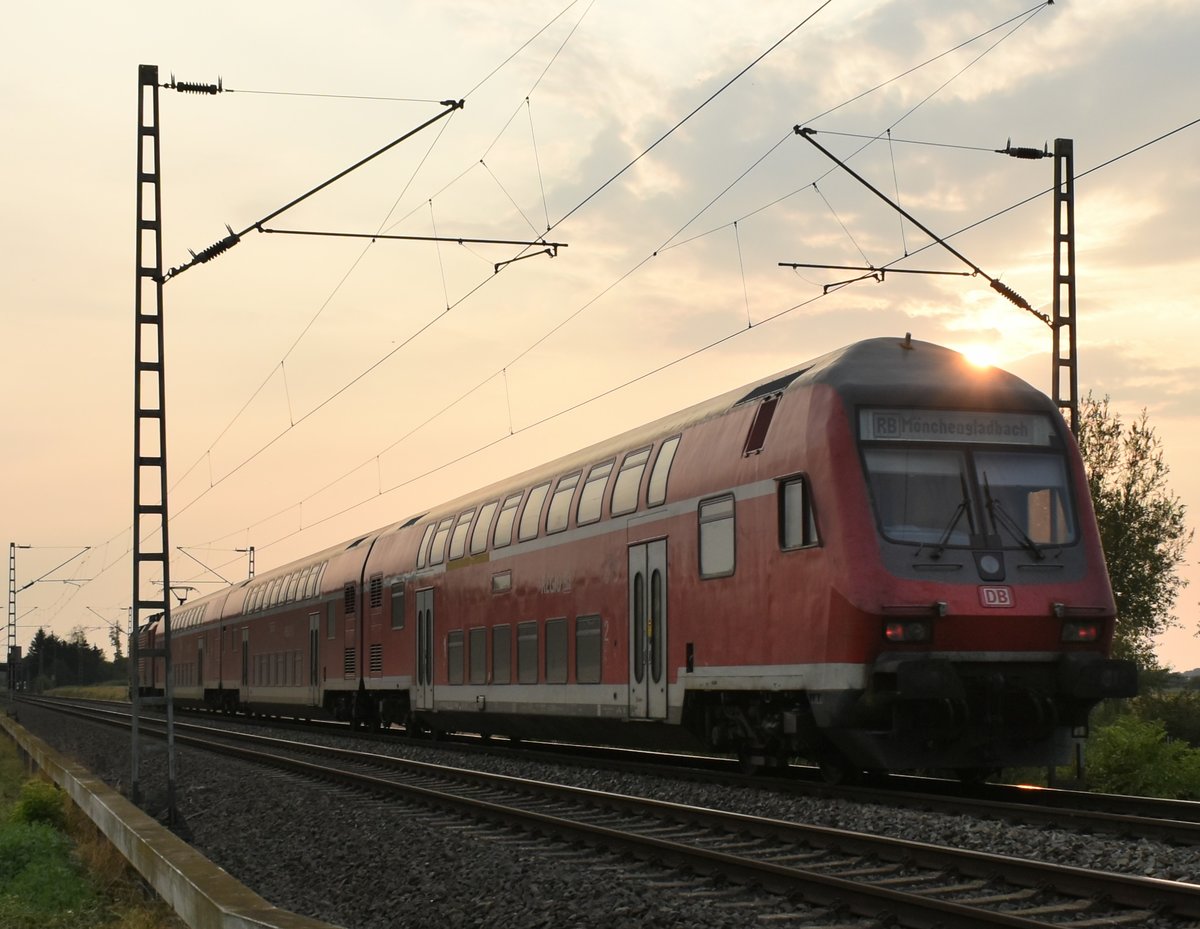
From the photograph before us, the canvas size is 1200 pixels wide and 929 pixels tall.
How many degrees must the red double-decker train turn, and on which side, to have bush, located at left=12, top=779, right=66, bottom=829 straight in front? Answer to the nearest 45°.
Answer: approximately 45° to its right

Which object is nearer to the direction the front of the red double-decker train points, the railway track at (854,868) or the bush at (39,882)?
the railway track

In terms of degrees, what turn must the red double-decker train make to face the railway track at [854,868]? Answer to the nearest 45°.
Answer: approximately 45° to its right

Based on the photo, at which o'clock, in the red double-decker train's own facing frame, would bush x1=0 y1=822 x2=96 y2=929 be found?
The bush is roughly at 1 o'clock from the red double-decker train.

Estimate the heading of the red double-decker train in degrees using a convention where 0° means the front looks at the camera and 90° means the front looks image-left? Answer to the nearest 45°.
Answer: approximately 315°

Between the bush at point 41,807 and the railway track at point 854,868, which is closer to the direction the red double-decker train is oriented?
the railway track

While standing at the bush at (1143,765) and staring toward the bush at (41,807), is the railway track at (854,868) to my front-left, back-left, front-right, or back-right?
front-left
